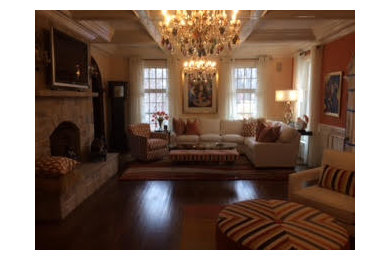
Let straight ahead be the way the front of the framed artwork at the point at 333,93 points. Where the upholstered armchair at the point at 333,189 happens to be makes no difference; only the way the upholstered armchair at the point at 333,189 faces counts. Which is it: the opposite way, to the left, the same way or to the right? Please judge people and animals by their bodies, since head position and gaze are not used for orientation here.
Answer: the same way

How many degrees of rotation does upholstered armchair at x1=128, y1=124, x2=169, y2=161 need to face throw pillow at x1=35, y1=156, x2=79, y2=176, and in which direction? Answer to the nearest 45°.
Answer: approximately 45° to its right

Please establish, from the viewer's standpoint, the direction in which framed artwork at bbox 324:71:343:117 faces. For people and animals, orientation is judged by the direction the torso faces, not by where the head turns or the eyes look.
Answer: facing the viewer and to the left of the viewer

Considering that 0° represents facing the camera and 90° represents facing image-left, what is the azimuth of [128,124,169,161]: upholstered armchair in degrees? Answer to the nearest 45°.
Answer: approximately 315°

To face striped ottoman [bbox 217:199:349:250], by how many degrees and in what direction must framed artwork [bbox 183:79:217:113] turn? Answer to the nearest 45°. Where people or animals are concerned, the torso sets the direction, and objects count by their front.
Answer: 0° — it already faces it

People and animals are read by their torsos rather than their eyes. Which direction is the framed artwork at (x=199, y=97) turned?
toward the camera

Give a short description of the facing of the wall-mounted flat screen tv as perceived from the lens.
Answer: facing the viewer and to the right of the viewer

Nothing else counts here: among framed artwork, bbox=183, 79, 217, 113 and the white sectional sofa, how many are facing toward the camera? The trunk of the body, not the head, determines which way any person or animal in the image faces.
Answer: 2
